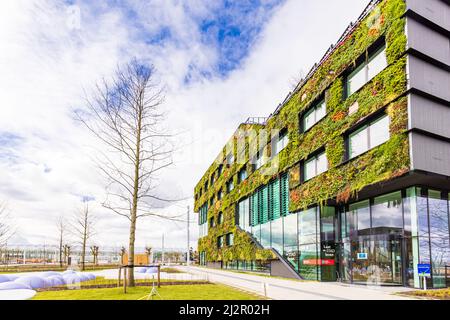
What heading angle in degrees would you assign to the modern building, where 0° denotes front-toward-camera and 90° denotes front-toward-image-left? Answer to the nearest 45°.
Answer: approximately 45°
